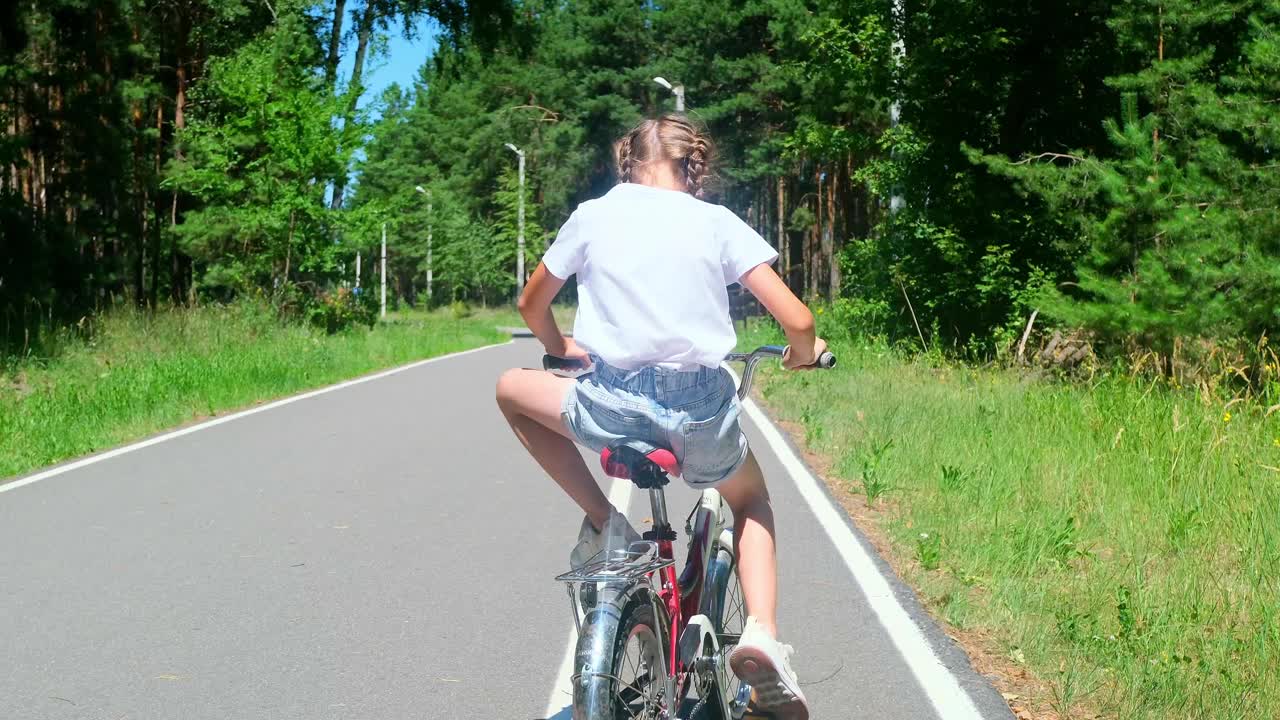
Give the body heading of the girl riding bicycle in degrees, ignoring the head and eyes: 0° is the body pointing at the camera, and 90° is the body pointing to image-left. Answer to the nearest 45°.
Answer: approximately 180°

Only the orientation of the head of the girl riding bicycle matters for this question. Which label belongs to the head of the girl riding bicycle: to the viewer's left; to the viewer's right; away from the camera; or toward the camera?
away from the camera

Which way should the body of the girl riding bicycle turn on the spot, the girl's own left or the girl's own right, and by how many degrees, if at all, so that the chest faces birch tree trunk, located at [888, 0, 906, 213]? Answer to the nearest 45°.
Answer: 0° — they already face it
